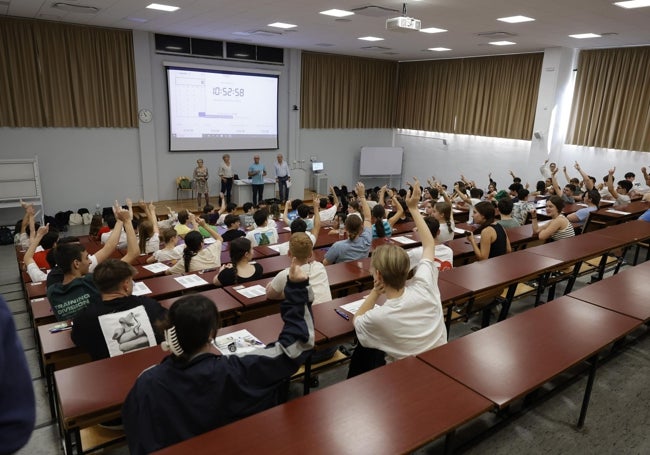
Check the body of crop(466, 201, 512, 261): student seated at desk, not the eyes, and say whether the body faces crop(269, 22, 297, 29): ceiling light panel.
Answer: yes

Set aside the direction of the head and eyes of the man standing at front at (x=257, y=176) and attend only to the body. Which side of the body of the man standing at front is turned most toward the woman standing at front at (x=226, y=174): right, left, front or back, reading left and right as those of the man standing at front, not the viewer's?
right

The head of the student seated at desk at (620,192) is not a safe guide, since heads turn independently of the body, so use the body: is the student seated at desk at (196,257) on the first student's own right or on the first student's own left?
on the first student's own left

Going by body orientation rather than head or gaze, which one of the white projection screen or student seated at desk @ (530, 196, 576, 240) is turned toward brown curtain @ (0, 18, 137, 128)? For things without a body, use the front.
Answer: the student seated at desk

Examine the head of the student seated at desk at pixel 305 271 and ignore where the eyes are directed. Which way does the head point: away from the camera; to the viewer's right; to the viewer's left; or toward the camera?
away from the camera

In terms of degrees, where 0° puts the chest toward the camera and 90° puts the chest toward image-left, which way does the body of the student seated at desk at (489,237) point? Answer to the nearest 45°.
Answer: approximately 135°

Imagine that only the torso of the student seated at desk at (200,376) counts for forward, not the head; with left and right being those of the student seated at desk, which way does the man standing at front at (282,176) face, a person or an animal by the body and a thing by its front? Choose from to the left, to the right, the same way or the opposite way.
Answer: the opposite way

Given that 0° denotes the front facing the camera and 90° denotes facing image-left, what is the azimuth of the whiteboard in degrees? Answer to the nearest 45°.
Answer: approximately 0°
